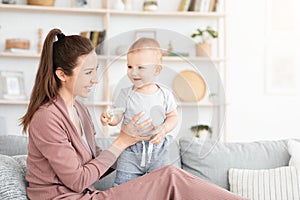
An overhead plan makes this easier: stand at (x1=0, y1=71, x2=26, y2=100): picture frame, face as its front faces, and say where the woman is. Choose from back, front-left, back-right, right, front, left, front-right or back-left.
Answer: front

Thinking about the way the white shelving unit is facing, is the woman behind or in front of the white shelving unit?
in front

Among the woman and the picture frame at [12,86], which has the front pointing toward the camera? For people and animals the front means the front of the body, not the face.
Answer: the picture frame

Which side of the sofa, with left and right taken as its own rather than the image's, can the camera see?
front

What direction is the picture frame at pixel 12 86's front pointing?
toward the camera

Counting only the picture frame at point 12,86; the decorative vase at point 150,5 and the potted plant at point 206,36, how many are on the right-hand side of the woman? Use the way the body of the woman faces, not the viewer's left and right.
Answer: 0

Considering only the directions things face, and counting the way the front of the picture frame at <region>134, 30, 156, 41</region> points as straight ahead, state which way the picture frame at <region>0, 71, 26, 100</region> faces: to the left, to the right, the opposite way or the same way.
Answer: the same way

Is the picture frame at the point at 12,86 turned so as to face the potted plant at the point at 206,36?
no

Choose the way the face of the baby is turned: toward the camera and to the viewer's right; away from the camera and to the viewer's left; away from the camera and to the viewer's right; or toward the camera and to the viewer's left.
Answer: toward the camera and to the viewer's left

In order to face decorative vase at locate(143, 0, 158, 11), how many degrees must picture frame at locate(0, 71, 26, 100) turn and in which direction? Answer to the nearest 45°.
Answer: approximately 90° to its left

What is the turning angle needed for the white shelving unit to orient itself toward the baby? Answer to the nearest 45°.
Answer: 0° — it already faces them

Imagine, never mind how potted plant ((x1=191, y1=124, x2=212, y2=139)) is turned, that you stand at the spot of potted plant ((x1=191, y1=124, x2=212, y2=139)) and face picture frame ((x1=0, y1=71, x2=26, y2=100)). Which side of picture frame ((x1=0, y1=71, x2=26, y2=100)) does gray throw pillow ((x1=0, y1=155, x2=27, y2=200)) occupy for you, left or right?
left

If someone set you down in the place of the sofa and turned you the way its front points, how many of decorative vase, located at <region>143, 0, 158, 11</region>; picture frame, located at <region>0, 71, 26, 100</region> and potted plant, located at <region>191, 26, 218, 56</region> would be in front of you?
0

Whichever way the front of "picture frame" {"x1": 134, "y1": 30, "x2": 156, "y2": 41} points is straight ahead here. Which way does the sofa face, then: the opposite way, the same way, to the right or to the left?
the same way

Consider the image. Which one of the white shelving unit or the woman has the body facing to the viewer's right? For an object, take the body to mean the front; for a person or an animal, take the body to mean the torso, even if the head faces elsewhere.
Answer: the woman
